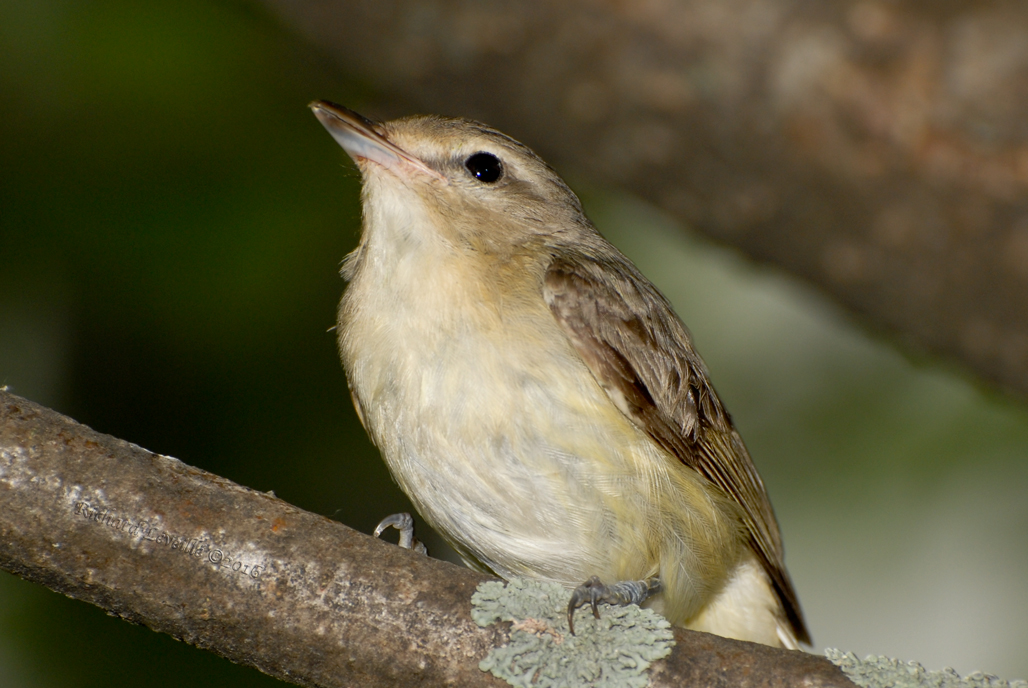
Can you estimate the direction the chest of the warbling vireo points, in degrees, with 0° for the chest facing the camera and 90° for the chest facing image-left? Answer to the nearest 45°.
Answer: approximately 45°
